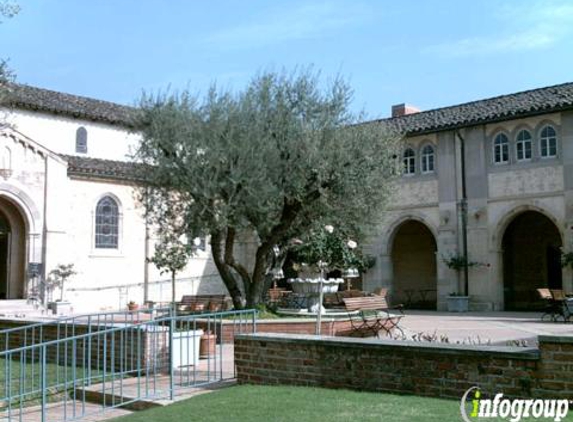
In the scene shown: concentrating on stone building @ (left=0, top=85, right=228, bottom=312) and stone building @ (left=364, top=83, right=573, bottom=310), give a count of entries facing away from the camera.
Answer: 0

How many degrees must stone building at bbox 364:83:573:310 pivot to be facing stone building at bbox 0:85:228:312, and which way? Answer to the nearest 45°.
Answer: approximately 45° to its right

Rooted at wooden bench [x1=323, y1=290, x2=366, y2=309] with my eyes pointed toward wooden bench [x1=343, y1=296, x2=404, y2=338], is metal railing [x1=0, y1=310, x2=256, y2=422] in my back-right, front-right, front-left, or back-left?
front-right

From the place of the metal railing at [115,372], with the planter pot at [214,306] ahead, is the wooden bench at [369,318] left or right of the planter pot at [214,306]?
right

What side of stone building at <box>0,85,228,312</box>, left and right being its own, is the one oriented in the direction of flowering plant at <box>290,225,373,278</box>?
front

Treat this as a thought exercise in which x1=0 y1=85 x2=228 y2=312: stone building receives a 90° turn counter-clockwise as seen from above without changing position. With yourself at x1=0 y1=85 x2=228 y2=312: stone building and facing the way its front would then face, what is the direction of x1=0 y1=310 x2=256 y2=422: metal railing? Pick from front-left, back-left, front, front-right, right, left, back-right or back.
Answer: back-right

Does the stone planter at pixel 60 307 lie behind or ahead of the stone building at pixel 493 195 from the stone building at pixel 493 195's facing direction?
ahead

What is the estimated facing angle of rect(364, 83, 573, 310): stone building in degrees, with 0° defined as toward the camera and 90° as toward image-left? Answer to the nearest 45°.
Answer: approximately 45°

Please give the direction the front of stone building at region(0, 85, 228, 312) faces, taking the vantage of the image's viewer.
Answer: facing the viewer and to the right of the viewer

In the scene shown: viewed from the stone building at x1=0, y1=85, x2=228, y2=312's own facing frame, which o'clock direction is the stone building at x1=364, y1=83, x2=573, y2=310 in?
the stone building at x1=364, y1=83, x2=573, y2=310 is roughly at 11 o'clock from the stone building at x1=0, y1=85, x2=228, y2=312.

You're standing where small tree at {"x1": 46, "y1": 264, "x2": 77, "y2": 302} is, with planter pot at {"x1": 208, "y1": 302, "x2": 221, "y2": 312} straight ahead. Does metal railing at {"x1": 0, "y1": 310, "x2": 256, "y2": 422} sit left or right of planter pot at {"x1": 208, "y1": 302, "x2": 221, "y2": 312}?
right

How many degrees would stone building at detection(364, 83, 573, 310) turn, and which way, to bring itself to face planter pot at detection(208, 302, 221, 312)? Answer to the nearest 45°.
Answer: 0° — it already faces it

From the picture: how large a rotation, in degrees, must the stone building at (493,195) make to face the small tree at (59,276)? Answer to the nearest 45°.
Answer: approximately 45° to its right
